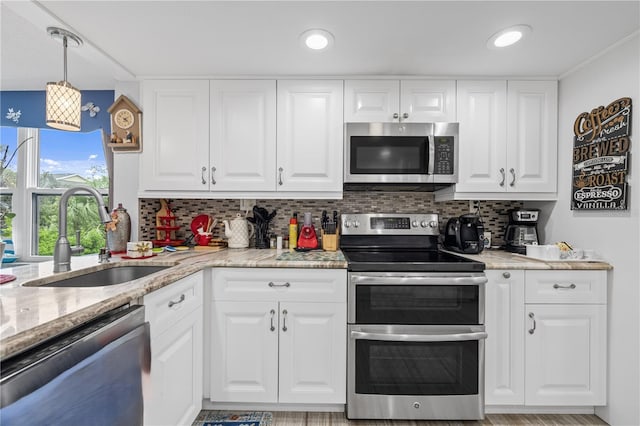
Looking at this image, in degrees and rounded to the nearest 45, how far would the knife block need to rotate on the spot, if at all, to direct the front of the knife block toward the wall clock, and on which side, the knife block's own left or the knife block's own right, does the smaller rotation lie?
approximately 90° to the knife block's own right

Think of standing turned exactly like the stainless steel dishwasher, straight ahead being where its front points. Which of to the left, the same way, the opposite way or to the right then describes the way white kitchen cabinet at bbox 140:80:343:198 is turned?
to the right

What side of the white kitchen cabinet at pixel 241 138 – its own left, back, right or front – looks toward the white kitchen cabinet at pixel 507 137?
left

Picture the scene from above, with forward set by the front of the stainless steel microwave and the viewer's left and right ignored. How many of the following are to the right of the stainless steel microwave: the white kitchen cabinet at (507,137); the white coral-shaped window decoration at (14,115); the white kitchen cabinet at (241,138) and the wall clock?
3

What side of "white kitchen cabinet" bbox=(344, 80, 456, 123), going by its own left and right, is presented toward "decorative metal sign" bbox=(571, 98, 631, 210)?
left

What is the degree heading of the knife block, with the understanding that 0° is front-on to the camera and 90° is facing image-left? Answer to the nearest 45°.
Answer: approximately 0°
